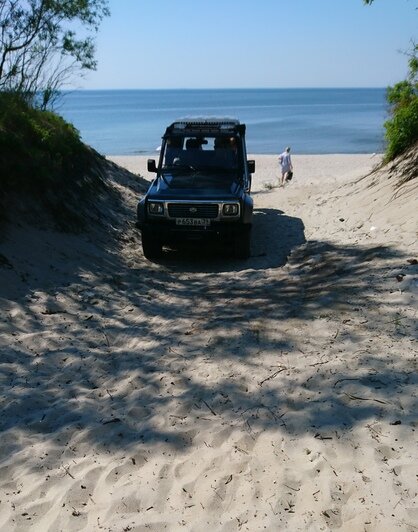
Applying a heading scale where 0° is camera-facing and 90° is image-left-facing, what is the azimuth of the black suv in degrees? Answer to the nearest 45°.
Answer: approximately 0°

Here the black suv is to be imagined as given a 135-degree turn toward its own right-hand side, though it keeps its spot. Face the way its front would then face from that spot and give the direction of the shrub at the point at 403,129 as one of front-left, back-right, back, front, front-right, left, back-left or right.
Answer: right

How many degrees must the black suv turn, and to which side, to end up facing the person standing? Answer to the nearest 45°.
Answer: approximately 180°
